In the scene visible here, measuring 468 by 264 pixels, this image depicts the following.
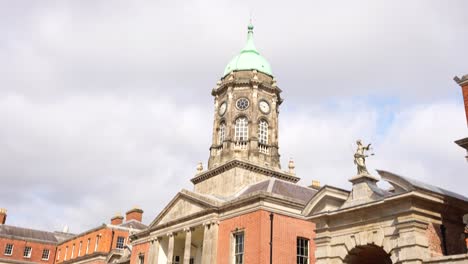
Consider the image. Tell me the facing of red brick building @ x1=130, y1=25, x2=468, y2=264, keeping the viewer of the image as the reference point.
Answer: facing the viewer and to the left of the viewer
